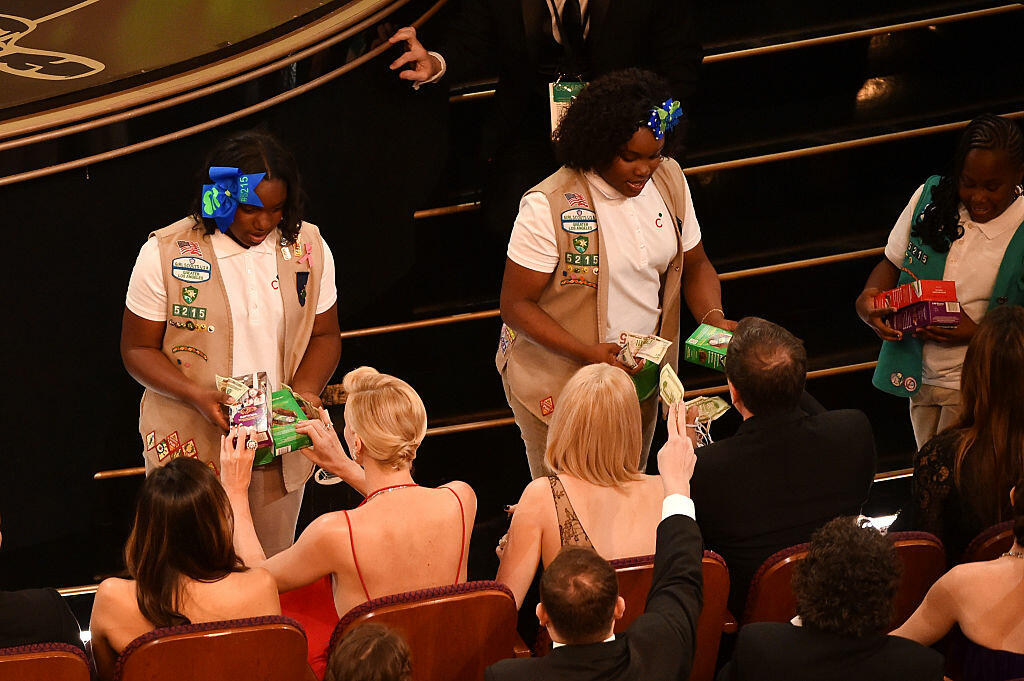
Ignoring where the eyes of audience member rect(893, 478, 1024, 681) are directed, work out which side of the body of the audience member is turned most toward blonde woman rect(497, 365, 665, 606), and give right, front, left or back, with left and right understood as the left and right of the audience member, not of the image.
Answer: left

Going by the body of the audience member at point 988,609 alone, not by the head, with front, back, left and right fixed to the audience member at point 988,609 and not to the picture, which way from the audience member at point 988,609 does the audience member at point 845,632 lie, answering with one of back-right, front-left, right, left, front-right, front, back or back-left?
back-left

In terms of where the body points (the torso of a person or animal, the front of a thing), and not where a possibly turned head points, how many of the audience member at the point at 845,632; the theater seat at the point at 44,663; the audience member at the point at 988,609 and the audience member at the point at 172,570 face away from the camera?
4

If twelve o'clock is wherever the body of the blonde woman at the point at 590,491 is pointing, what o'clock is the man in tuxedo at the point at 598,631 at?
The man in tuxedo is roughly at 6 o'clock from the blonde woman.

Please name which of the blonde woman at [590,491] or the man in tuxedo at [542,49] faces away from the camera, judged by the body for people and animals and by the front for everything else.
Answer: the blonde woman

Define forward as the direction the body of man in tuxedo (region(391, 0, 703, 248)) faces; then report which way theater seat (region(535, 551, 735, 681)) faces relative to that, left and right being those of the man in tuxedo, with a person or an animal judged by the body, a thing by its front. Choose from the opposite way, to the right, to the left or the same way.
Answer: the opposite way

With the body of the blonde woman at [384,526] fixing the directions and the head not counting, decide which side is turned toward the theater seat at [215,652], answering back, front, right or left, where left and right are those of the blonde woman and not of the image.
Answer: left

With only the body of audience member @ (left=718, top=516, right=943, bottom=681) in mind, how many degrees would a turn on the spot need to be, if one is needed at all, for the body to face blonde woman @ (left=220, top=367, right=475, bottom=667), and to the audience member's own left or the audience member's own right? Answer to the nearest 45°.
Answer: approximately 90° to the audience member's own left

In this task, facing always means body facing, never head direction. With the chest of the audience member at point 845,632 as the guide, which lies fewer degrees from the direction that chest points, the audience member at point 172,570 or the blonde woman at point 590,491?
the blonde woman

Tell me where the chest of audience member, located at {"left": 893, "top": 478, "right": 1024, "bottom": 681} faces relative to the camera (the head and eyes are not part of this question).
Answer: away from the camera

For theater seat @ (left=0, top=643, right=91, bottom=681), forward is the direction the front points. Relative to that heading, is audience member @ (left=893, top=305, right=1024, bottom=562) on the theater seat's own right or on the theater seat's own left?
on the theater seat's own right

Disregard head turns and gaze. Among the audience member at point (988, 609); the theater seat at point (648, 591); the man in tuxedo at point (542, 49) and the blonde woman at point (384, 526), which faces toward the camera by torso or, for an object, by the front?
the man in tuxedo

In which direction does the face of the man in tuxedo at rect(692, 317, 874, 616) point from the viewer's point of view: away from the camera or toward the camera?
away from the camera

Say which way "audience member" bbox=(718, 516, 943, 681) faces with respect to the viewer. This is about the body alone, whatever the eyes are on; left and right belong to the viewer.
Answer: facing away from the viewer

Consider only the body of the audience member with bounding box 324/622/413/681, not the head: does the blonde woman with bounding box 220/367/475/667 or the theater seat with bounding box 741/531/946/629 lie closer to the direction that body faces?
the blonde woman

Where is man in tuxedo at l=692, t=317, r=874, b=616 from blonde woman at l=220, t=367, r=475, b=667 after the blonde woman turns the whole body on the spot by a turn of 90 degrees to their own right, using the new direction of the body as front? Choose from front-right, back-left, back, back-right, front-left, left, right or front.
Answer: front-right

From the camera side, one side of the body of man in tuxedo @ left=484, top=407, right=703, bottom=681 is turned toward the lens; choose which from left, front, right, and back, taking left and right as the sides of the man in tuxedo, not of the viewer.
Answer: back

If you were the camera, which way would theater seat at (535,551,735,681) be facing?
facing away from the viewer

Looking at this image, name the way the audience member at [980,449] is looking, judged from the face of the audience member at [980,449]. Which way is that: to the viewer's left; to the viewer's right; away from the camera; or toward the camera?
away from the camera

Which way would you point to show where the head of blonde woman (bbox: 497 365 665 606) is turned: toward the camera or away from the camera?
away from the camera

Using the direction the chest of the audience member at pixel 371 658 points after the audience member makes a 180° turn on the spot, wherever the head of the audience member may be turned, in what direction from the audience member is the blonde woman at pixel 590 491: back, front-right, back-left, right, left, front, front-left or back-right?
back-left
